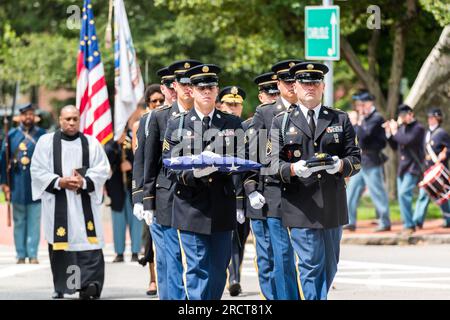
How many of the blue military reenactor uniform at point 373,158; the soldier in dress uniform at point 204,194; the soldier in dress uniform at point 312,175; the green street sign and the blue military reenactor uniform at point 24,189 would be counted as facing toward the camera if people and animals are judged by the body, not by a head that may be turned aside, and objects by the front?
4

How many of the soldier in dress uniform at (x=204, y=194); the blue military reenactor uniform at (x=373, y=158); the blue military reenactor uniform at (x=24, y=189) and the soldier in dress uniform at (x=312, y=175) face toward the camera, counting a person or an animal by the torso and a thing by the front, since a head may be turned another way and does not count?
3

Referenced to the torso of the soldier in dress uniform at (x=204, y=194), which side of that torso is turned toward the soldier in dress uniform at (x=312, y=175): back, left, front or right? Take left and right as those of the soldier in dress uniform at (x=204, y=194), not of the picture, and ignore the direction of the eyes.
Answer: left

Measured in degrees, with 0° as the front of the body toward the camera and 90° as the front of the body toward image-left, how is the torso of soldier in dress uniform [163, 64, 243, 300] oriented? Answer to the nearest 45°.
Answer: approximately 0°

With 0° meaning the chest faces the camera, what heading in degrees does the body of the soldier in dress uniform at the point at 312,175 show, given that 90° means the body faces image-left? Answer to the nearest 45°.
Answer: approximately 0°

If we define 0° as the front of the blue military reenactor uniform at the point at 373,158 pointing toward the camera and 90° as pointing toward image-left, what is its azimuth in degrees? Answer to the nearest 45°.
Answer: approximately 90°

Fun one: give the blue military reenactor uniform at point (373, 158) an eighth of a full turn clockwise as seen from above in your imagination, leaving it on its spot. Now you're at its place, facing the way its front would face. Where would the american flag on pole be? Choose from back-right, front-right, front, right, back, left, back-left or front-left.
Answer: left
